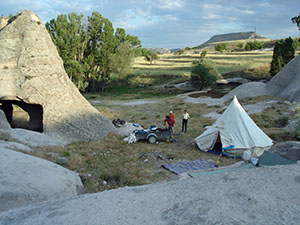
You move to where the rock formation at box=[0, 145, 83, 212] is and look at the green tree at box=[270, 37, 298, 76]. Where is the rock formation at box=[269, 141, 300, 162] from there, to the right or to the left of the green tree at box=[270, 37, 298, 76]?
right

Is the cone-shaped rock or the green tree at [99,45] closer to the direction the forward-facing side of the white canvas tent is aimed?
the cone-shaped rock

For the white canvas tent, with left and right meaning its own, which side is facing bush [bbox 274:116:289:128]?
back

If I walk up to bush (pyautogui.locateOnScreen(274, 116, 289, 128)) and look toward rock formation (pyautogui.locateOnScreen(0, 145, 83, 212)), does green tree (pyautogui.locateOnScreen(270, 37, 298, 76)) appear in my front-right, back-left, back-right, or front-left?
back-right

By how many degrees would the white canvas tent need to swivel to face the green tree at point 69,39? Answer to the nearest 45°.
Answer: approximately 90° to its right

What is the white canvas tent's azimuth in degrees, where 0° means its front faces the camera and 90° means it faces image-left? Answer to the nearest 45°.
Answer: approximately 45°

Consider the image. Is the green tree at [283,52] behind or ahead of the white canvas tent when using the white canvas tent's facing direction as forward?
behind

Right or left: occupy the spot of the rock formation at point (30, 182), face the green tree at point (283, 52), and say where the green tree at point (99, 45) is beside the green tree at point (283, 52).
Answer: left
